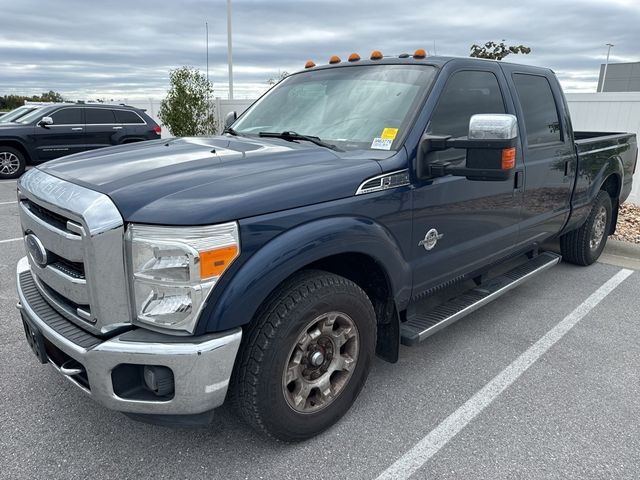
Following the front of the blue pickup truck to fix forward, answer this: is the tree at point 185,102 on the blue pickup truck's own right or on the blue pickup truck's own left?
on the blue pickup truck's own right

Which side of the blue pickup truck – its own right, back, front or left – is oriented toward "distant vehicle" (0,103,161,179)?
right

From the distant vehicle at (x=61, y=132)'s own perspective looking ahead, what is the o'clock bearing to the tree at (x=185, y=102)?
The tree is roughly at 5 o'clock from the distant vehicle.

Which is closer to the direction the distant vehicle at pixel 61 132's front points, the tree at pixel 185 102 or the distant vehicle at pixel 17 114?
the distant vehicle

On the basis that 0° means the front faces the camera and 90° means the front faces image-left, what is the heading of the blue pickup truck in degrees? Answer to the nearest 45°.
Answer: approximately 45°

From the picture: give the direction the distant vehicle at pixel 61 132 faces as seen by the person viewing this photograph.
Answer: facing to the left of the viewer

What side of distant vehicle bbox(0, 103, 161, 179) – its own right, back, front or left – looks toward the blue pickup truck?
left

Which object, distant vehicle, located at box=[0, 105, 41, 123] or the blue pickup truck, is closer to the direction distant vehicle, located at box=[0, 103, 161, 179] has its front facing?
the distant vehicle

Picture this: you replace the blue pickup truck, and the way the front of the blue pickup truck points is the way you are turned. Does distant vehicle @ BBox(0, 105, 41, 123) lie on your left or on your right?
on your right
